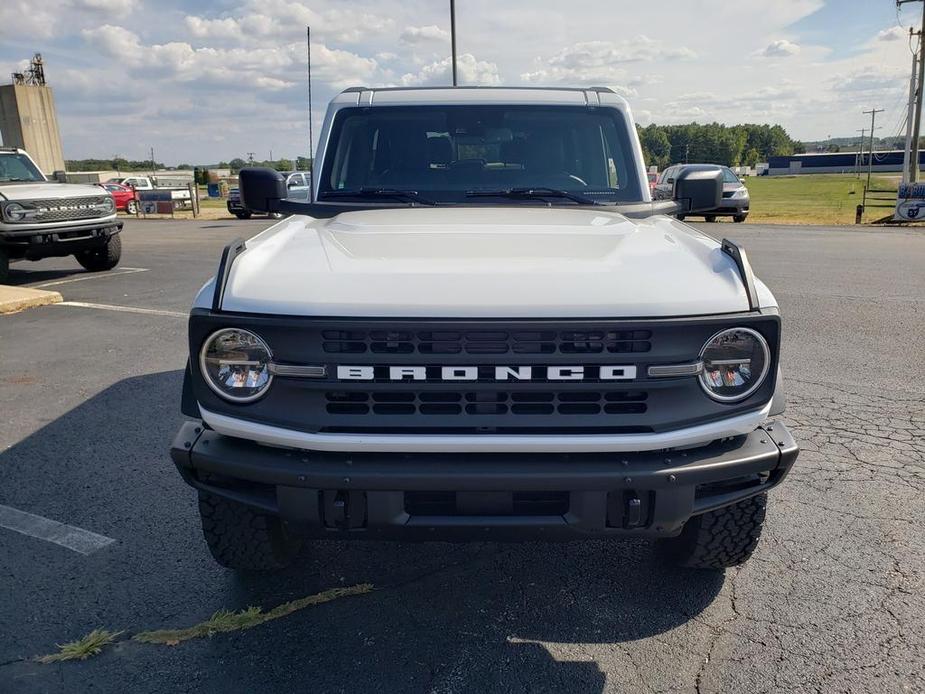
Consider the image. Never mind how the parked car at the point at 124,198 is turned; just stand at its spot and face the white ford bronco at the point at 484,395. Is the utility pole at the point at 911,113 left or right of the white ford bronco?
left

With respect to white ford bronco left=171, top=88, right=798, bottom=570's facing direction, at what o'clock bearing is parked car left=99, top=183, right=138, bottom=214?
The parked car is roughly at 5 o'clock from the white ford bronco.

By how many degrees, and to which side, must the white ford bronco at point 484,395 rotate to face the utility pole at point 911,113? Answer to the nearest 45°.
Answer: approximately 135° to its left

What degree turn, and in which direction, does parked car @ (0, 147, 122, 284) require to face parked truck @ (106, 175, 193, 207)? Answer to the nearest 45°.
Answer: approximately 135° to its left

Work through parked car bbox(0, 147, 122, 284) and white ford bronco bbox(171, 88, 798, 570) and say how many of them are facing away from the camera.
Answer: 0

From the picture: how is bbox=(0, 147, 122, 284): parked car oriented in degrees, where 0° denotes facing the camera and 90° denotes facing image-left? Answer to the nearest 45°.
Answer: approximately 315°

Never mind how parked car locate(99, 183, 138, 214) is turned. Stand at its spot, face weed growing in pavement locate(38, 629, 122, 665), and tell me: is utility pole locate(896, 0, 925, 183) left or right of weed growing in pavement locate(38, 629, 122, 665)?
left

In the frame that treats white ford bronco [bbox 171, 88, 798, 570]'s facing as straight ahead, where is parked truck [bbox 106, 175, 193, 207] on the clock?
The parked truck is roughly at 5 o'clock from the white ford bronco.
